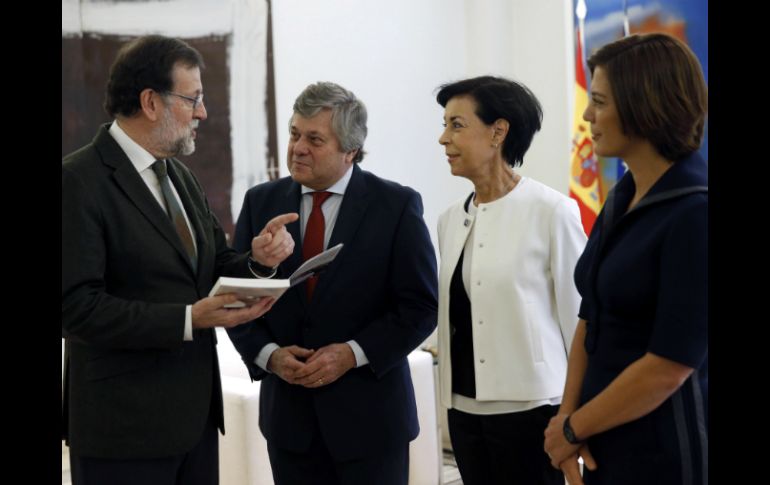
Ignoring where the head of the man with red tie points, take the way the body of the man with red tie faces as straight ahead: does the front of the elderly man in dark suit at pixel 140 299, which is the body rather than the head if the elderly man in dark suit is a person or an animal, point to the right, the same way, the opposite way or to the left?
to the left

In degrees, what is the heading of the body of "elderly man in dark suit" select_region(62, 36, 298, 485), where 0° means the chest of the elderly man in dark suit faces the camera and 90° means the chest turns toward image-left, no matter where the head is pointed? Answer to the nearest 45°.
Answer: approximately 315°

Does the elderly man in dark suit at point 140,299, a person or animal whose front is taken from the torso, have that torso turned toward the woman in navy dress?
yes

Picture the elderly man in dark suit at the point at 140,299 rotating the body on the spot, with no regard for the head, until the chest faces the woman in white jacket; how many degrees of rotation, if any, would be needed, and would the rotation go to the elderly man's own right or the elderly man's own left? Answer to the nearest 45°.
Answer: approximately 45° to the elderly man's own left

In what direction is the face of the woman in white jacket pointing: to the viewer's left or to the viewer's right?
to the viewer's left

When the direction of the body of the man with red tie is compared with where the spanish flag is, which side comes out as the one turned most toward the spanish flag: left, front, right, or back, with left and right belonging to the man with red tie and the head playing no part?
back

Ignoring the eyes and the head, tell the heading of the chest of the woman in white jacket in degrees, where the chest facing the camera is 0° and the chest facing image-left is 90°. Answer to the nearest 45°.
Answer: approximately 45°

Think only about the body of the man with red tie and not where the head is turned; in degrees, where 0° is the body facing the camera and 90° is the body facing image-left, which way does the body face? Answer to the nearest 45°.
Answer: approximately 45°
